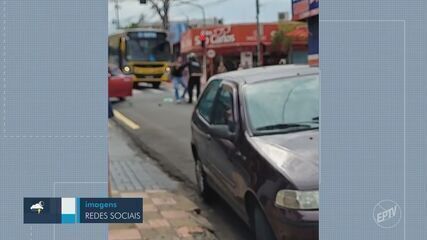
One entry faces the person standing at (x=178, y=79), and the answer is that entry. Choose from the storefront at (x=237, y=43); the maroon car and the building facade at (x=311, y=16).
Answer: the storefront

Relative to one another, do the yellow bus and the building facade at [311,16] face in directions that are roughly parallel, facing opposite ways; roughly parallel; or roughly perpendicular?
roughly perpendicular

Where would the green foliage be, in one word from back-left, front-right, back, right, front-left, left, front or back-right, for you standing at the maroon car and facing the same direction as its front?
back-left

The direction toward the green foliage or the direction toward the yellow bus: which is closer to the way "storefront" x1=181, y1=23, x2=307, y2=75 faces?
the yellow bus

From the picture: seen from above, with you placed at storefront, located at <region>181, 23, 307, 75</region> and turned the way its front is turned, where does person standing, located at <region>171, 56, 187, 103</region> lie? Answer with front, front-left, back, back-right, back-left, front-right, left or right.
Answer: front

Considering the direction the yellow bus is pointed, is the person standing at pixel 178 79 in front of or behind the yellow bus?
in front

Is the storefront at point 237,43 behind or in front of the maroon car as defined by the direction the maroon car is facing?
behind

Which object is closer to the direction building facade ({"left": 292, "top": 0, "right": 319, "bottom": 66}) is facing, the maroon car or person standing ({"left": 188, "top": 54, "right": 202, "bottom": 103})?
the maroon car

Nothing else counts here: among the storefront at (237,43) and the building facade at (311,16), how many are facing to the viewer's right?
0

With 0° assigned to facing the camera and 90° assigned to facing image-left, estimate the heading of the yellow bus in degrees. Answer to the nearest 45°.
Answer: approximately 315°

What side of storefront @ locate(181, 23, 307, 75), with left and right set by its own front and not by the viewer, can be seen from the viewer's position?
front
